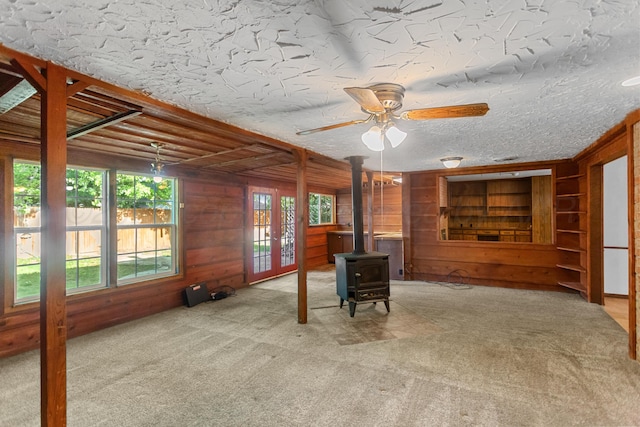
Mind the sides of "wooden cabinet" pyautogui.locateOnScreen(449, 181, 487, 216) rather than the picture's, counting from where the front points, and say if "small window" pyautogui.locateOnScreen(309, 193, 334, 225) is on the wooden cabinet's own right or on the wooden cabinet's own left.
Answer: on the wooden cabinet's own right

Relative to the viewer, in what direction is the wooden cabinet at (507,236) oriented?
toward the camera

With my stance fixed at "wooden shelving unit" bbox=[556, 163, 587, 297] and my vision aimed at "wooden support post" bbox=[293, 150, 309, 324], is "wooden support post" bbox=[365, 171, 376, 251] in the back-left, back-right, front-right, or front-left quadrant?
front-right

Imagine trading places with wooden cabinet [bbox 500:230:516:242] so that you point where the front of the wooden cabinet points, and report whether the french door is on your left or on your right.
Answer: on your right

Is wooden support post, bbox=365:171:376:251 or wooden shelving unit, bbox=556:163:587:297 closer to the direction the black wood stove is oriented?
the wooden shelving unit

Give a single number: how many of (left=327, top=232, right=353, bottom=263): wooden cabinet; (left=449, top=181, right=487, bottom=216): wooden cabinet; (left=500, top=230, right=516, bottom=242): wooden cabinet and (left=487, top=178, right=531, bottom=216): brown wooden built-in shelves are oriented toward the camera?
4

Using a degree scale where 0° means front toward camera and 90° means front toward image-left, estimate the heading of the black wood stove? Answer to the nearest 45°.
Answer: approximately 315°

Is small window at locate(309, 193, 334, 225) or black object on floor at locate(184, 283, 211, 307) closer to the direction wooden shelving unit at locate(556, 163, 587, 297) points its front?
the black object on floor

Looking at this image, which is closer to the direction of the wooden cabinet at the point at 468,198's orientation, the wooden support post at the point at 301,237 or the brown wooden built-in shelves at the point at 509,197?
the wooden support post

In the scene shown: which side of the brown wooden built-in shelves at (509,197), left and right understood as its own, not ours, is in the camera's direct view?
front

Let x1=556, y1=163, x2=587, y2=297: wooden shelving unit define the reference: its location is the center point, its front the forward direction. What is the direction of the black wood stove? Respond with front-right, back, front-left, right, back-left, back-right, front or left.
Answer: front

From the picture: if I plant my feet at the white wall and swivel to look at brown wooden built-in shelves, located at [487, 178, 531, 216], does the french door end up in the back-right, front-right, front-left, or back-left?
front-left

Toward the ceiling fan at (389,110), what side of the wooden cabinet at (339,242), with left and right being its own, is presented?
front

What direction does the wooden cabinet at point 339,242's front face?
toward the camera

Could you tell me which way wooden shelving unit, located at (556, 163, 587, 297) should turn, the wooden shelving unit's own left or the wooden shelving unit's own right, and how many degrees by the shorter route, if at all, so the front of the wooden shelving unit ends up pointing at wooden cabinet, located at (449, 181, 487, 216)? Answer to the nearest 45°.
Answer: approximately 90° to the wooden shelving unit's own right
